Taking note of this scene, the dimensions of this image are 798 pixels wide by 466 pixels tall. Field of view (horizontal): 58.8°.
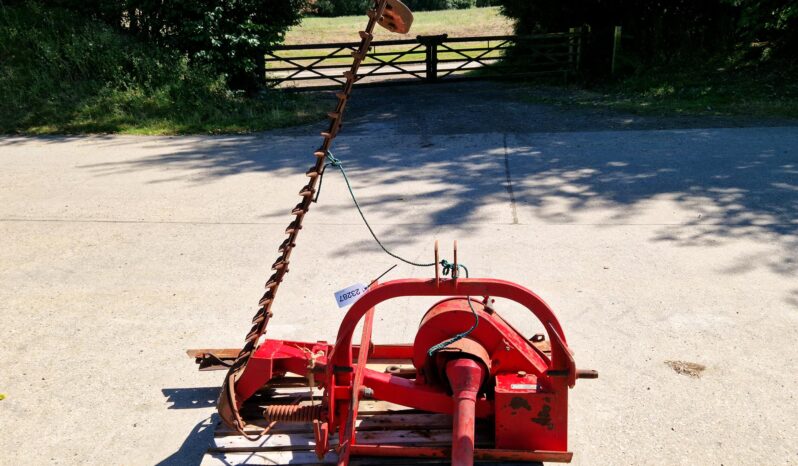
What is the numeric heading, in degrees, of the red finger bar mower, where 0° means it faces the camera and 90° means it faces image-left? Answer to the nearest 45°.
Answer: approximately 0°

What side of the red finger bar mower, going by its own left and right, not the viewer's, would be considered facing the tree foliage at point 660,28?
back

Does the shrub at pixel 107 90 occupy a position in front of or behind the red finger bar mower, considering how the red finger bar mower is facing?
behind
